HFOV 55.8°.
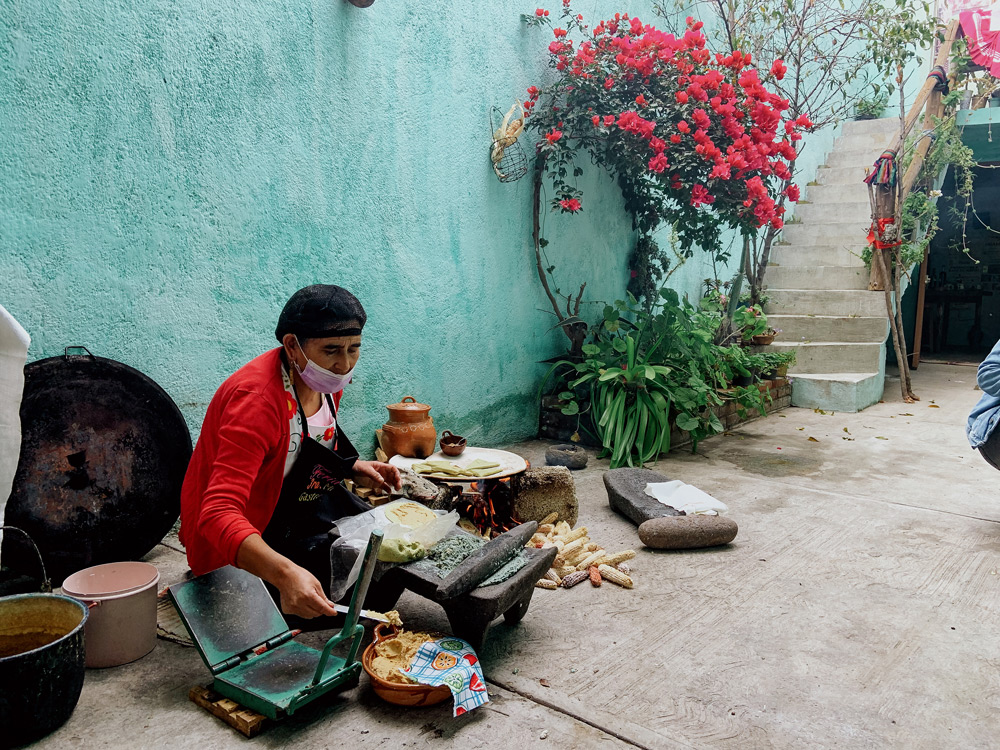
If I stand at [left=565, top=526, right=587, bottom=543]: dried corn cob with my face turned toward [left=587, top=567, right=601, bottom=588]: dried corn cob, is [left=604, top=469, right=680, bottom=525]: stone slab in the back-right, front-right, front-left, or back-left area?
back-left

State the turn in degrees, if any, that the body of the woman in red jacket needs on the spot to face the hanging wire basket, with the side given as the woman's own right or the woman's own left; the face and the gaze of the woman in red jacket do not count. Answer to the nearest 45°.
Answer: approximately 90° to the woman's own left

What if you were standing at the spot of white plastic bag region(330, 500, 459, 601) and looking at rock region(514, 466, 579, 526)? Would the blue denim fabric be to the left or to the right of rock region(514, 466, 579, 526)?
right

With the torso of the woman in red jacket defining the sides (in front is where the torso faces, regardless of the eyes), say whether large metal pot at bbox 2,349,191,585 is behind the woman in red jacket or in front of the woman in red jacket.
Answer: behind

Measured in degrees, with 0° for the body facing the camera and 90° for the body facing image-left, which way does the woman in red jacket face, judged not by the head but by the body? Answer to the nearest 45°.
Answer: approximately 315°

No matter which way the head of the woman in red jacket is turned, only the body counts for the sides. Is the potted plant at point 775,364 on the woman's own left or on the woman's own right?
on the woman's own left

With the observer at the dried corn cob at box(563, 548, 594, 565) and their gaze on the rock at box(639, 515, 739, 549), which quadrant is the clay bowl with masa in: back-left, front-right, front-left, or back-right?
back-right

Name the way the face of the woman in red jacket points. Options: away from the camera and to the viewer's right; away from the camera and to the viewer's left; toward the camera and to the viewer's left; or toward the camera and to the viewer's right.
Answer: toward the camera and to the viewer's right
